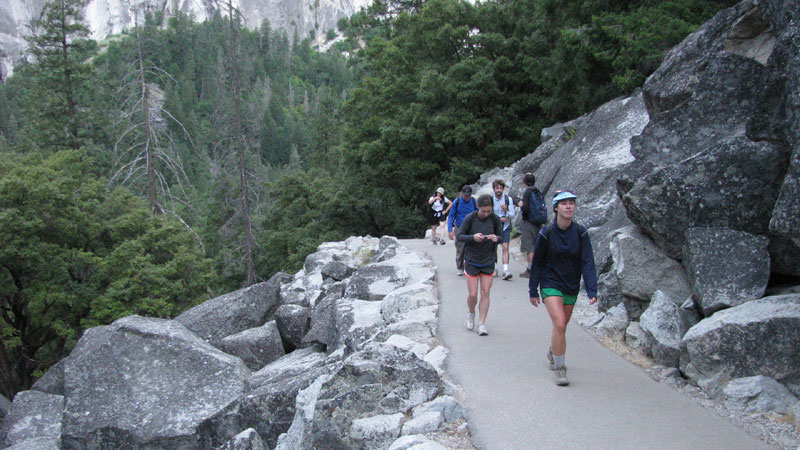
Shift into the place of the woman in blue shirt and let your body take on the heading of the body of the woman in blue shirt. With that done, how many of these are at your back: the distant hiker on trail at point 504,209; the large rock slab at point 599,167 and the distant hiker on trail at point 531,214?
3

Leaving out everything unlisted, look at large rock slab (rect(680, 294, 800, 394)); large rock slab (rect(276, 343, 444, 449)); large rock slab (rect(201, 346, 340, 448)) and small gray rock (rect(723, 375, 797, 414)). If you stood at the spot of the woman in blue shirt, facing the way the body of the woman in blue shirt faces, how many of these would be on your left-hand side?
2

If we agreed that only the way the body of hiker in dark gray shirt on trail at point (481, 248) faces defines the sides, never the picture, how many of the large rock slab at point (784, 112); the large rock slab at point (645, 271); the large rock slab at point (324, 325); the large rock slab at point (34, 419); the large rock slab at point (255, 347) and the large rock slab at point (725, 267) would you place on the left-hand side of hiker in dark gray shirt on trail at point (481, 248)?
3

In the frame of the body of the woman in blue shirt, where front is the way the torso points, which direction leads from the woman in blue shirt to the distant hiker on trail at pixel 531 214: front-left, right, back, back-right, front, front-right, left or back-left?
back

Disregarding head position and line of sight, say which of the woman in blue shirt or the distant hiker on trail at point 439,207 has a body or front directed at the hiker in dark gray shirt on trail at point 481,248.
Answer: the distant hiker on trail at point 439,207

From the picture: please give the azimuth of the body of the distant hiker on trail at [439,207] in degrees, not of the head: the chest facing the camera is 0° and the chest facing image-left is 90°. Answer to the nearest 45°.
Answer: approximately 0°

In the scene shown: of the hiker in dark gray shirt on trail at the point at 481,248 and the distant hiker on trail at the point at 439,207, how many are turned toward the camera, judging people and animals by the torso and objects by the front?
2

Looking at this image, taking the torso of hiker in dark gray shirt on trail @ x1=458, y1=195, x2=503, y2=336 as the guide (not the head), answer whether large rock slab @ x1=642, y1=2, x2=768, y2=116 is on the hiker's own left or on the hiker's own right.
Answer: on the hiker's own left

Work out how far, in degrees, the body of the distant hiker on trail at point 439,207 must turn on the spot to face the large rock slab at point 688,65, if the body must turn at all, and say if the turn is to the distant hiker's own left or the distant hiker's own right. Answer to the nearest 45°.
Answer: approximately 45° to the distant hiker's own left

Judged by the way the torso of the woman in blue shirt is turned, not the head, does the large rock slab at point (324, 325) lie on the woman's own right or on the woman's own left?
on the woman's own right

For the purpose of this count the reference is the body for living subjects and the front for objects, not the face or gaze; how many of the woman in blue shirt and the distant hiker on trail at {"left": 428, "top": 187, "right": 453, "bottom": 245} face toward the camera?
2

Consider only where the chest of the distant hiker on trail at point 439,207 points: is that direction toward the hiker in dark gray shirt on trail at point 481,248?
yes
